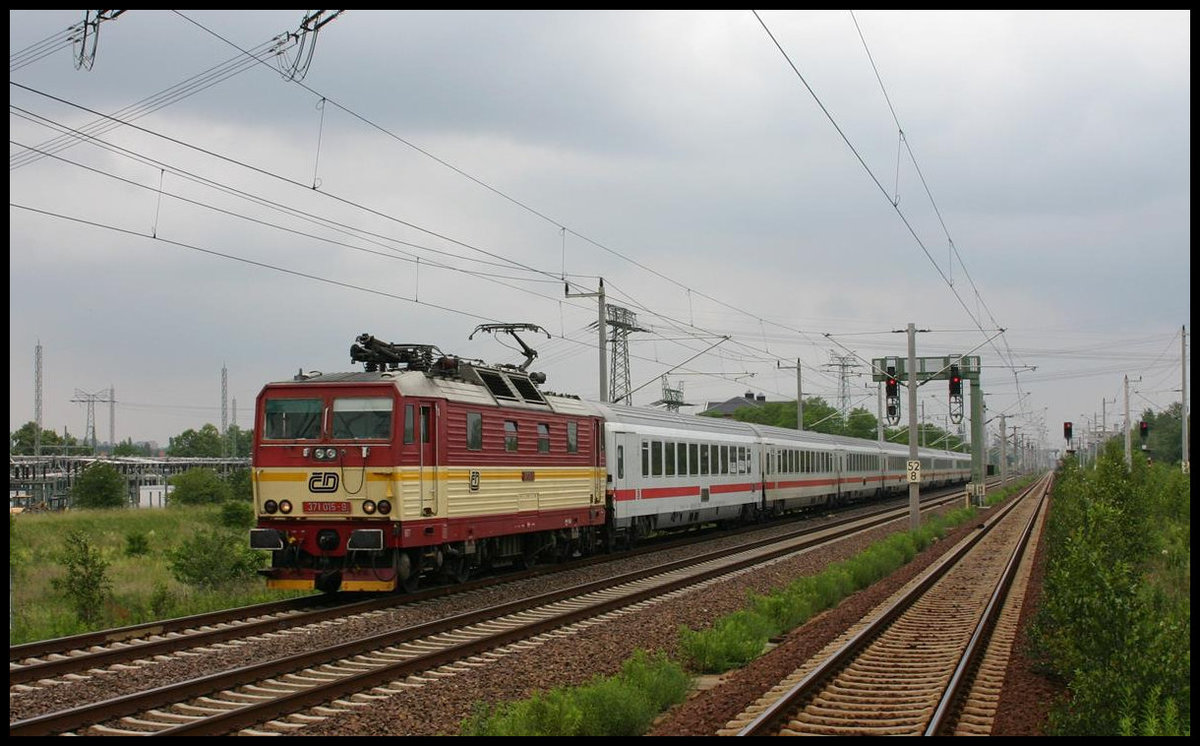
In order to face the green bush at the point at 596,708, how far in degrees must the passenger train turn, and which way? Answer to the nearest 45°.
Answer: approximately 45° to its left

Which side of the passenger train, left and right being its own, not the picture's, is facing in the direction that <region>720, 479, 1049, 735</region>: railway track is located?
left

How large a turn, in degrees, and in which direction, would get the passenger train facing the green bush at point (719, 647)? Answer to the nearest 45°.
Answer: approximately 90° to its left

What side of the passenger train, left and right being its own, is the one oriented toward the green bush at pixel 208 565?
front

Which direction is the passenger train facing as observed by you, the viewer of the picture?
facing the viewer and to the left of the viewer

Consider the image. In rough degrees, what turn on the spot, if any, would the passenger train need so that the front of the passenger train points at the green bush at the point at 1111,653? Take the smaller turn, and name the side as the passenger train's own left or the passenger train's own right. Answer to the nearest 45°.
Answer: approximately 90° to the passenger train's own left
